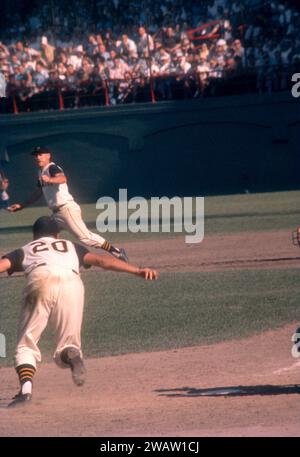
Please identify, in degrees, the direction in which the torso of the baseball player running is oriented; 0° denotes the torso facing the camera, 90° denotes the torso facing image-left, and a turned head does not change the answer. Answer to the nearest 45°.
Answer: approximately 180°

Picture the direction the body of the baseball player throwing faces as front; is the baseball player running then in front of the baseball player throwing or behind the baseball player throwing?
in front

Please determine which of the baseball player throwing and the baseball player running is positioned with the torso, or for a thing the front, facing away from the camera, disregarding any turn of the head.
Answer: the baseball player running

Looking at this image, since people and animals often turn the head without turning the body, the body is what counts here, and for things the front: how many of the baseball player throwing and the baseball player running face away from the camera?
1

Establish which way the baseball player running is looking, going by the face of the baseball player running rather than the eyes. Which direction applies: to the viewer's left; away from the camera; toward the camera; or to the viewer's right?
away from the camera

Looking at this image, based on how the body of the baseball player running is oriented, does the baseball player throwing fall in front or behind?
in front
